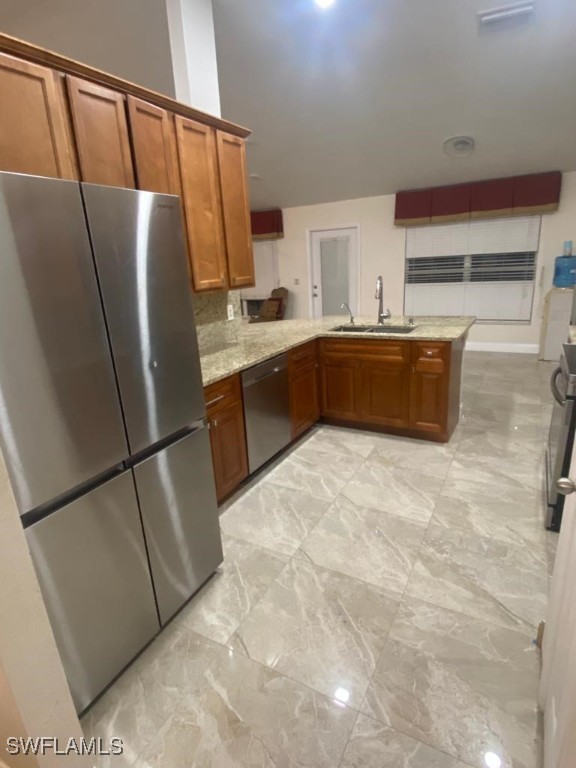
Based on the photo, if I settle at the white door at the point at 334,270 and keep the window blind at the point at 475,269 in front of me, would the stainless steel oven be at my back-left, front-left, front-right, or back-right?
front-right

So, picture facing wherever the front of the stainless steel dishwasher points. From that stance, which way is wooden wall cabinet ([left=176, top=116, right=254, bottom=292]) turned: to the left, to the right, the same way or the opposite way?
the same way

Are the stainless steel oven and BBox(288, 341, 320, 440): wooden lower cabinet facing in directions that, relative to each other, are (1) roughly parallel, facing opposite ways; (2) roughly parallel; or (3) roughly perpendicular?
roughly parallel, facing opposite ways

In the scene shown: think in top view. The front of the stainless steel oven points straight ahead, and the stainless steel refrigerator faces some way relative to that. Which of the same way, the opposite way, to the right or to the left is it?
the opposite way

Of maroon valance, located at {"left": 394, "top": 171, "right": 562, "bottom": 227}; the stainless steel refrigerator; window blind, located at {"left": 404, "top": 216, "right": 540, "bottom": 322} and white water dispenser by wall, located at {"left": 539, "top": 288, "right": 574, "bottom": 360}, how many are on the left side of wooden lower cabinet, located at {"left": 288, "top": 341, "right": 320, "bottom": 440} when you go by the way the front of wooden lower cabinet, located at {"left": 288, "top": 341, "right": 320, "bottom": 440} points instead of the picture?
3

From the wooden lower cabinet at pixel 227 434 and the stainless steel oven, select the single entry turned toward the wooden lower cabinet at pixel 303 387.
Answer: the stainless steel oven

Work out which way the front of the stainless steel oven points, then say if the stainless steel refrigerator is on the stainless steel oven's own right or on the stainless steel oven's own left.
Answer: on the stainless steel oven's own left

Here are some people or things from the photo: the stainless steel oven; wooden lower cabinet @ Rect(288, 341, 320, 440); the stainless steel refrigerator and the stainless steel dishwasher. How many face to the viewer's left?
1

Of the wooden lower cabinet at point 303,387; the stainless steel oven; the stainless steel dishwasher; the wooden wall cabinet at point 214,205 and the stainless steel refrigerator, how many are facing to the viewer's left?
1

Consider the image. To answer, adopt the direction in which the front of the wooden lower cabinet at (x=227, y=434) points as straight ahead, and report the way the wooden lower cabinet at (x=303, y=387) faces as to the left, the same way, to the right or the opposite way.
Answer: the same way

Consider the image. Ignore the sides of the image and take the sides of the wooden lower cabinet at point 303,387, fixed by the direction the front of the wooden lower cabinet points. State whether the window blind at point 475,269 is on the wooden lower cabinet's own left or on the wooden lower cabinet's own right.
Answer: on the wooden lower cabinet's own left

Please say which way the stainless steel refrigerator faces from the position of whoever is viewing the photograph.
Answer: facing the viewer and to the right of the viewer
